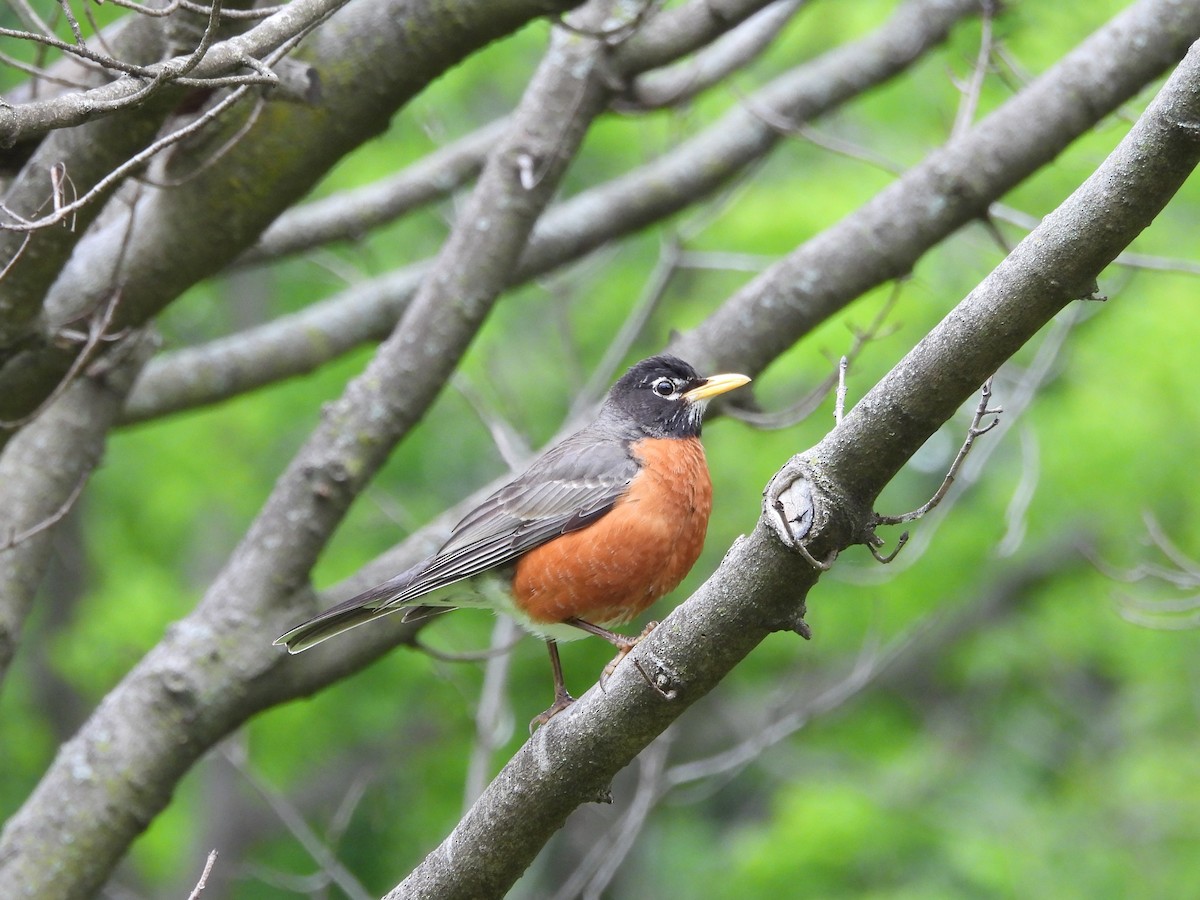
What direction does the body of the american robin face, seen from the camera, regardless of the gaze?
to the viewer's right
